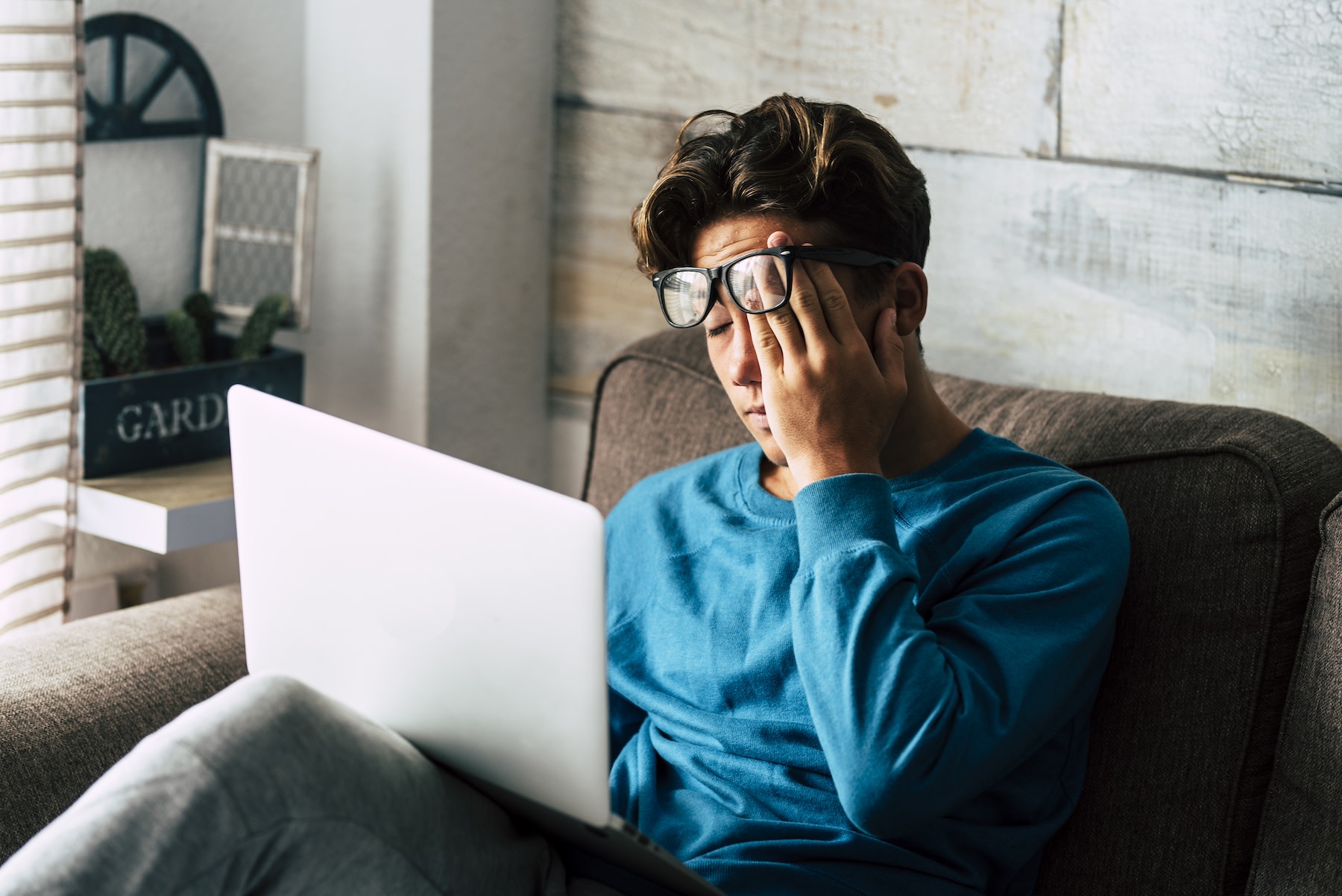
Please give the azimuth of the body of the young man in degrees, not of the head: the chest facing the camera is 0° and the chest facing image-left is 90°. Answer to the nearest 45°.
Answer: approximately 45°

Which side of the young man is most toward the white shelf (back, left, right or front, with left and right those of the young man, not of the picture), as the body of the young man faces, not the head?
right

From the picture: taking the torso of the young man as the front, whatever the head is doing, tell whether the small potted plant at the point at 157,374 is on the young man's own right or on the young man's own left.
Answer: on the young man's own right

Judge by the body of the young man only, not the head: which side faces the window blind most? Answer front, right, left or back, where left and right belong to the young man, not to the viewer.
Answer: right
